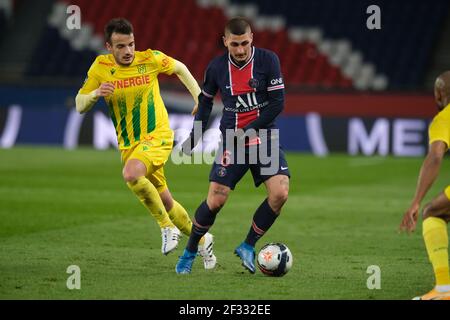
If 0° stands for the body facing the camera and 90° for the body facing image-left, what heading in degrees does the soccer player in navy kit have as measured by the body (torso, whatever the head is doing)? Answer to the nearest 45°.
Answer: approximately 0°

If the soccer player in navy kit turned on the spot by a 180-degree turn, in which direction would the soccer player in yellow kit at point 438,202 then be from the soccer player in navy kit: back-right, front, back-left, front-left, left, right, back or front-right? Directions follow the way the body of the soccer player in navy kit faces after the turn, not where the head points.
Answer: back-right

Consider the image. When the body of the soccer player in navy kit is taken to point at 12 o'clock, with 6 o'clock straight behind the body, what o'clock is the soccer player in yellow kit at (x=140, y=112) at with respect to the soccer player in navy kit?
The soccer player in yellow kit is roughly at 4 o'clock from the soccer player in navy kit.

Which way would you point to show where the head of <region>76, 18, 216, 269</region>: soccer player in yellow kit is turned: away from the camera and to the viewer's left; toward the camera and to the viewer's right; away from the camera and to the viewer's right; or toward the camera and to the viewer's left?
toward the camera and to the viewer's right
